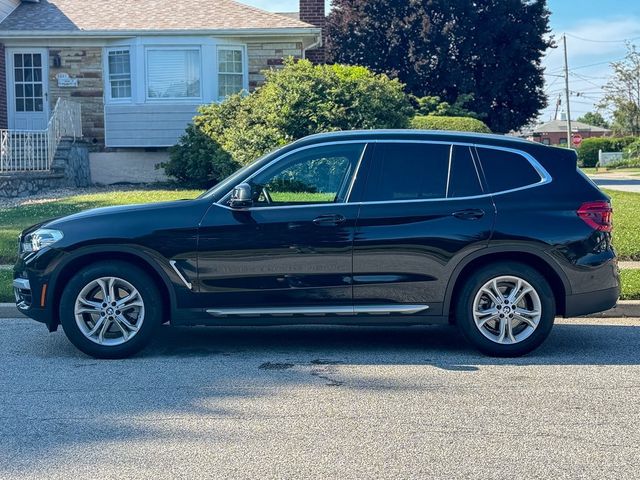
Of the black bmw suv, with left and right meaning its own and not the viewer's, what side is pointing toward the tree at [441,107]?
right

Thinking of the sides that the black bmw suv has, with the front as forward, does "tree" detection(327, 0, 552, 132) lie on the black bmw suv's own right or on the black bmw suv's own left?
on the black bmw suv's own right

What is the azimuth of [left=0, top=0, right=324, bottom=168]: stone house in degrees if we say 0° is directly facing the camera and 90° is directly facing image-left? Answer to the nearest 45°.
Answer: approximately 0°

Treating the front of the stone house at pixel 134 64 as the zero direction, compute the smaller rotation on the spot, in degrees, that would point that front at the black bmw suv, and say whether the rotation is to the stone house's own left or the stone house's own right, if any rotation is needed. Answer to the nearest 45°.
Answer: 0° — it already faces it

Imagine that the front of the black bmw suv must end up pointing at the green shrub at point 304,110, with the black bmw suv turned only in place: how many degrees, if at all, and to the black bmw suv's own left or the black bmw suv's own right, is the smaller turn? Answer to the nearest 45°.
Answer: approximately 90° to the black bmw suv's own right

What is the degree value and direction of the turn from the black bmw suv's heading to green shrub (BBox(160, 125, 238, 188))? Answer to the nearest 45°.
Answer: approximately 90° to its right

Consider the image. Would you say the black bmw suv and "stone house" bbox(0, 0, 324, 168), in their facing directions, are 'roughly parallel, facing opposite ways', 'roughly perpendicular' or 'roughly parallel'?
roughly perpendicular

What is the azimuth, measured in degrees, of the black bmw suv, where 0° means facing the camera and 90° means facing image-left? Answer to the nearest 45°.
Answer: approximately 90°

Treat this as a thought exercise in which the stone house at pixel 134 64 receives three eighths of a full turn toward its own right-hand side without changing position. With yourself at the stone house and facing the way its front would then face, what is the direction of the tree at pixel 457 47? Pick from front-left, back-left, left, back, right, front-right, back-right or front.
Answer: right

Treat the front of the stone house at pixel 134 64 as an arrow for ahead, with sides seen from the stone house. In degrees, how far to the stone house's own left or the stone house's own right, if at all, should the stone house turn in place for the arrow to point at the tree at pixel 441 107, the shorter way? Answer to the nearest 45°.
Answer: approximately 135° to the stone house's own left

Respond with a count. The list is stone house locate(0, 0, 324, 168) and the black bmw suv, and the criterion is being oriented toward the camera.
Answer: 1
